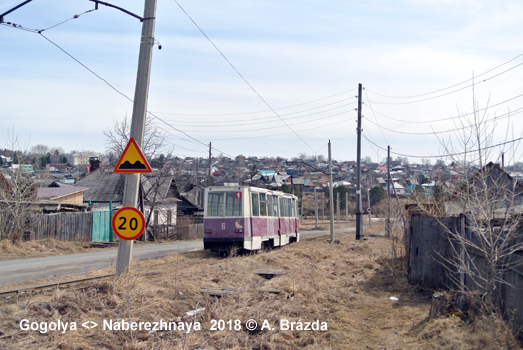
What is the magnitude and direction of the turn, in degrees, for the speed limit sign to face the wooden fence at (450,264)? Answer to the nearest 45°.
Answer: approximately 90° to its left

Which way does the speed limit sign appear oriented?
toward the camera

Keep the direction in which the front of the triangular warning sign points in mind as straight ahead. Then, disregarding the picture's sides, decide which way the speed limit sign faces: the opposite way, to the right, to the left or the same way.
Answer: the same way

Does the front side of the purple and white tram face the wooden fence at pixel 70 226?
no

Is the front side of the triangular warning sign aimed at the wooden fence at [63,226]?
no

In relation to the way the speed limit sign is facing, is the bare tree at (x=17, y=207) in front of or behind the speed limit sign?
behind

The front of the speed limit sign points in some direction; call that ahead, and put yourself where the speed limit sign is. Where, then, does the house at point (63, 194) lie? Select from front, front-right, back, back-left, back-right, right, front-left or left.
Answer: back
